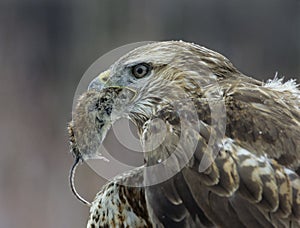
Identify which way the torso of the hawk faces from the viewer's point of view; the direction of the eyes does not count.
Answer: to the viewer's left
